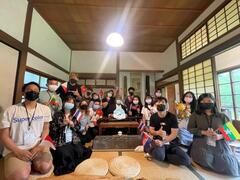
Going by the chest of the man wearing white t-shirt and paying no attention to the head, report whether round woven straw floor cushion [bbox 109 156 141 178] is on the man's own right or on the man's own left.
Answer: on the man's own left

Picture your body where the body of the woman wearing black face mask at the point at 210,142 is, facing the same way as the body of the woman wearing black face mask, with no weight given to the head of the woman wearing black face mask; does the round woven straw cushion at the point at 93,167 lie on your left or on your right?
on your right

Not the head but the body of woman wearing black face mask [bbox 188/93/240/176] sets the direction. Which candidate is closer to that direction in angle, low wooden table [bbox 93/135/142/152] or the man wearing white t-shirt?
the man wearing white t-shirt

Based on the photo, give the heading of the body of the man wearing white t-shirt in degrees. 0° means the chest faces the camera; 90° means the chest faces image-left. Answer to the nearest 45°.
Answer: approximately 0°

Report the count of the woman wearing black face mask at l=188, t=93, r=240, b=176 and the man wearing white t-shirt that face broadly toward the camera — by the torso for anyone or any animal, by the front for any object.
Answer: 2

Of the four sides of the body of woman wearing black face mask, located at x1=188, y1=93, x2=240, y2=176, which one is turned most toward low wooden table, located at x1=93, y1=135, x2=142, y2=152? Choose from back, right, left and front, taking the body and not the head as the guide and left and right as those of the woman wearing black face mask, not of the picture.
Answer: right

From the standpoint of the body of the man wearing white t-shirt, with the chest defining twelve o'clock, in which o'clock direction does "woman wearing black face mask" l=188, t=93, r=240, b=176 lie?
The woman wearing black face mask is roughly at 10 o'clock from the man wearing white t-shirt.

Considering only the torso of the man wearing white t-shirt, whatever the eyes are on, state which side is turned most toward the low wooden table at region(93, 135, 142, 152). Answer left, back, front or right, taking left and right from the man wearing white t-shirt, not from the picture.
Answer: left
